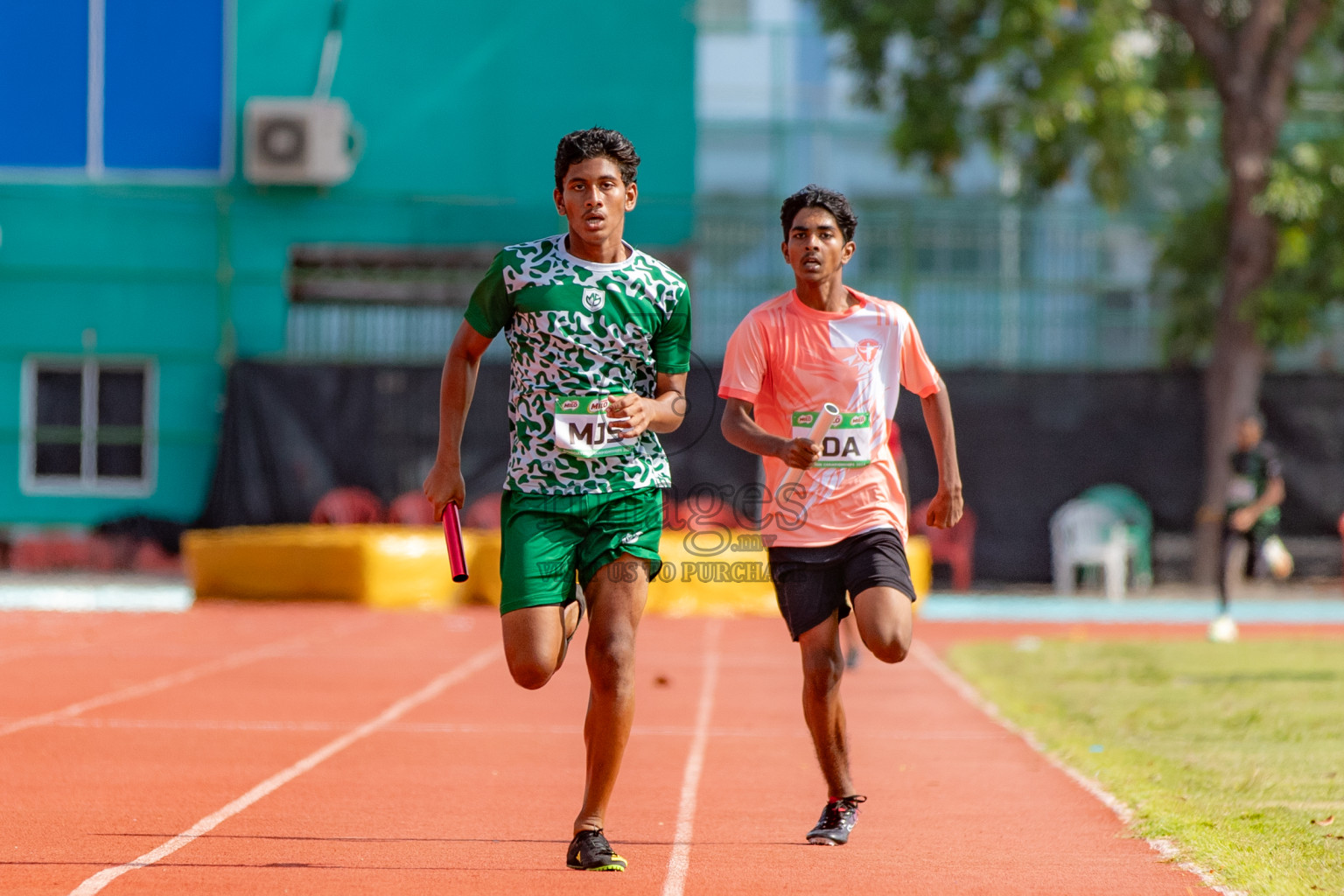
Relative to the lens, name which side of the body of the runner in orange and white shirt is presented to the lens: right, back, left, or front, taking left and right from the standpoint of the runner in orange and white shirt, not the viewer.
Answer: front

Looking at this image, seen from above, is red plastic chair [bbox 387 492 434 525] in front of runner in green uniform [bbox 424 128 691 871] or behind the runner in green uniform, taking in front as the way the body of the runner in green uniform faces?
behind

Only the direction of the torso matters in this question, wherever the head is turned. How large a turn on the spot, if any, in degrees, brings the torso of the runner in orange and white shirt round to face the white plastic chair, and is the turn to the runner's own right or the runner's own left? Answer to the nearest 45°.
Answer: approximately 180°

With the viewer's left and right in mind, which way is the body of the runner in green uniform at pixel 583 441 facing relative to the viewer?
facing the viewer

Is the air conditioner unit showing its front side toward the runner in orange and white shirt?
yes

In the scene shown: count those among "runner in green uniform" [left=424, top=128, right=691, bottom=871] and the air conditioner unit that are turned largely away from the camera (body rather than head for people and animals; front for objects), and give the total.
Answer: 0

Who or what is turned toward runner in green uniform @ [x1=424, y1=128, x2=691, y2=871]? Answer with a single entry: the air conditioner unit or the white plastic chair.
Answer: the air conditioner unit

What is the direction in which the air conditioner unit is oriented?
toward the camera

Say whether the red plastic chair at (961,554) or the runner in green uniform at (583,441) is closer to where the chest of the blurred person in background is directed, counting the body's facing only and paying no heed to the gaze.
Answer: the runner in green uniform

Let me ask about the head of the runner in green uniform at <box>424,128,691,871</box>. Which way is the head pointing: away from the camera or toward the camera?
toward the camera

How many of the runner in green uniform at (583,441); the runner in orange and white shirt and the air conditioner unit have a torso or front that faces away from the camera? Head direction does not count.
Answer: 0

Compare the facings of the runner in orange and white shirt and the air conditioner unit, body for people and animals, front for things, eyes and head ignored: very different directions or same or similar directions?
same or similar directions

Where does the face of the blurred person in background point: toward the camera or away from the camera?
toward the camera
